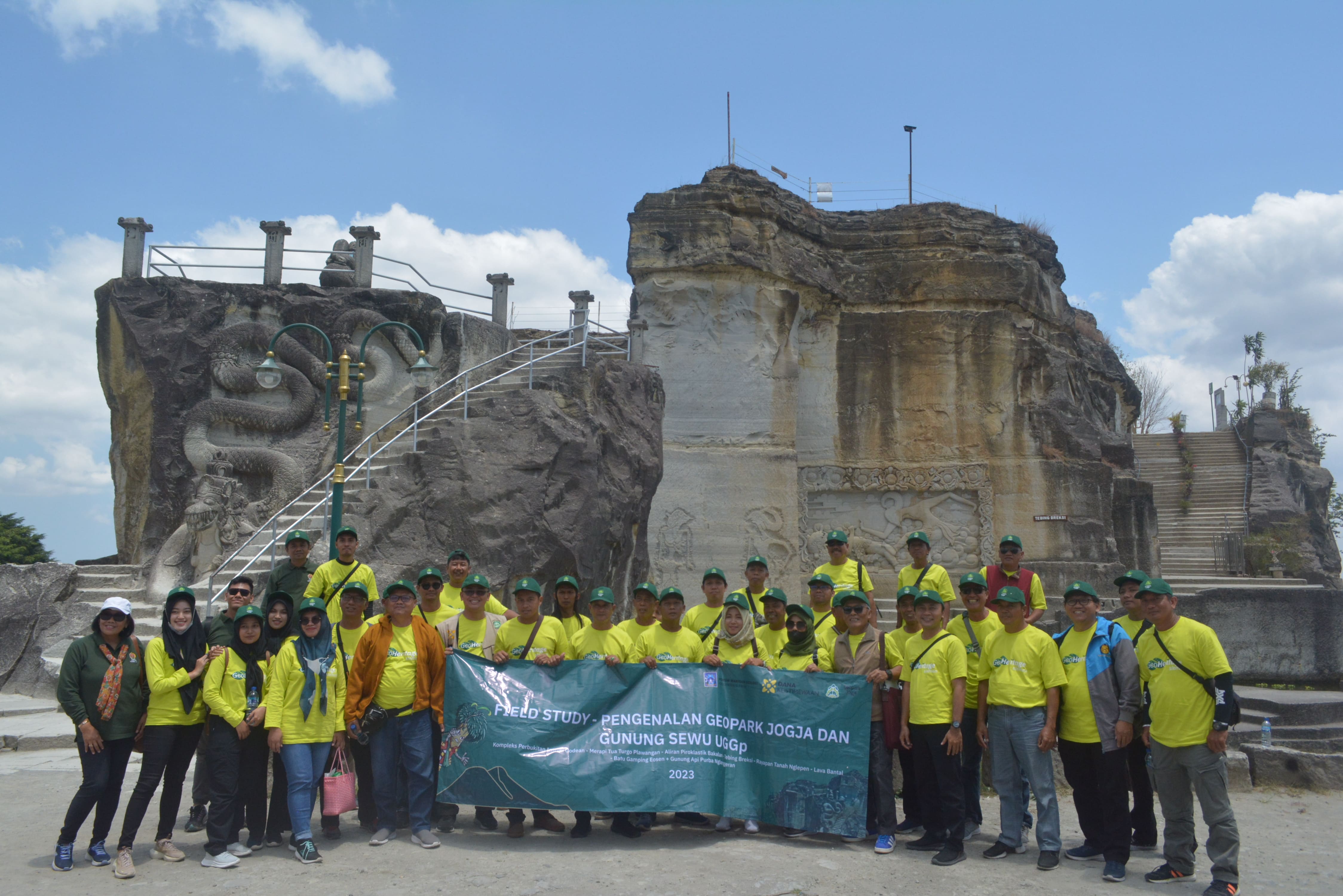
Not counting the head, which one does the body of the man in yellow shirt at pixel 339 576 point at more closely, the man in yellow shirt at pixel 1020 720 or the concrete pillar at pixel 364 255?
the man in yellow shirt

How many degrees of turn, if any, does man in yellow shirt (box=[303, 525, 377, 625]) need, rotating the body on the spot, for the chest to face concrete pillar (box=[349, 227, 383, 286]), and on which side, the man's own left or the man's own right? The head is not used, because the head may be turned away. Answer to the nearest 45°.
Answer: approximately 180°

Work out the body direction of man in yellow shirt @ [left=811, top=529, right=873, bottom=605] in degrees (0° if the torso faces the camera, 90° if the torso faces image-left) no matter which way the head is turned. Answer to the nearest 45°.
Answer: approximately 0°

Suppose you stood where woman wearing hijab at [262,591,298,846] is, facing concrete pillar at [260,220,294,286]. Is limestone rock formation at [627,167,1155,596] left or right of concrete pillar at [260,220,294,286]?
right

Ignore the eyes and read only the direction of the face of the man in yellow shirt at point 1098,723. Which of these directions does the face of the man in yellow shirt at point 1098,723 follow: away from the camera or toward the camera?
toward the camera

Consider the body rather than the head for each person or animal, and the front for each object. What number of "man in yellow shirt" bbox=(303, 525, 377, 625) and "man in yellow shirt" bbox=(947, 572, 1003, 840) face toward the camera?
2

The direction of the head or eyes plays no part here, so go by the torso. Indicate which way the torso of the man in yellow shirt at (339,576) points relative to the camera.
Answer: toward the camera

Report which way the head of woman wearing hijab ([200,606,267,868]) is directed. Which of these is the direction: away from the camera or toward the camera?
toward the camera

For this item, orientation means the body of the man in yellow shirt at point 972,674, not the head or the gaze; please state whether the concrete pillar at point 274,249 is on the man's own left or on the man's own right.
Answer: on the man's own right

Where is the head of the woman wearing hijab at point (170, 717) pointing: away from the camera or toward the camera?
toward the camera

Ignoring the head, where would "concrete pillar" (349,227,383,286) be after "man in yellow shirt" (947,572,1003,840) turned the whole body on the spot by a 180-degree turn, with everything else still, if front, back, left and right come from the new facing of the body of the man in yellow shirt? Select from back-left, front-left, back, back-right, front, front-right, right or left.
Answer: front-left

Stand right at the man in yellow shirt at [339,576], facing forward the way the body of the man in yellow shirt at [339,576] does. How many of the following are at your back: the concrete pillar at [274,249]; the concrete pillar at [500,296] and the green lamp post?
3

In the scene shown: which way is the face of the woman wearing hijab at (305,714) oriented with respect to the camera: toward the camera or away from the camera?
toward the camera
